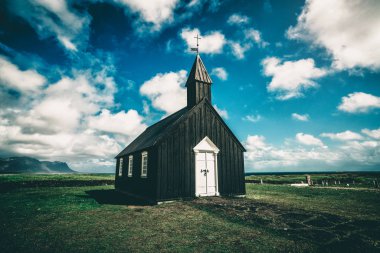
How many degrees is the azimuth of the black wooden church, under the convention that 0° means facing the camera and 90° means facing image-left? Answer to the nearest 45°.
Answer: approximately 315°
